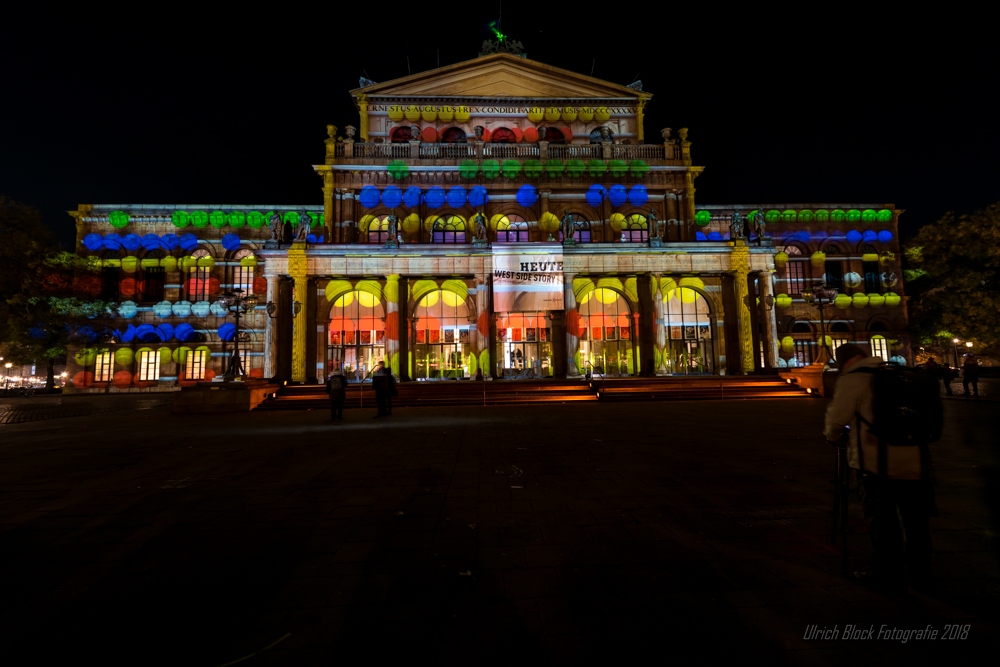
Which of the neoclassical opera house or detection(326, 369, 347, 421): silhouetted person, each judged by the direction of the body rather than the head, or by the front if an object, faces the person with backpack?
the neoclassical opera house

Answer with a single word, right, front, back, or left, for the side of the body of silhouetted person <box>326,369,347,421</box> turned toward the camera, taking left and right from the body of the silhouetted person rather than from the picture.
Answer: back

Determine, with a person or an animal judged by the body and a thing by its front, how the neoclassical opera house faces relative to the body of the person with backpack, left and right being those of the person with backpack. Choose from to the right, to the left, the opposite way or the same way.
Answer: the opposite way

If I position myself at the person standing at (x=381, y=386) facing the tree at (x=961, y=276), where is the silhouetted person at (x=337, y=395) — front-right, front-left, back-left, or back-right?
back-right

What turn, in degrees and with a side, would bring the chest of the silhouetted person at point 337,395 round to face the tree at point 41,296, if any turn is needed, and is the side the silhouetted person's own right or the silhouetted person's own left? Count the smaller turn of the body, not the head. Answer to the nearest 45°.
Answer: approximately 45° to the silhouetted person's own left

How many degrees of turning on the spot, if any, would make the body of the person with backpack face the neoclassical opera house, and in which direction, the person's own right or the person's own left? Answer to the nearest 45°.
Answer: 0° — they already face it

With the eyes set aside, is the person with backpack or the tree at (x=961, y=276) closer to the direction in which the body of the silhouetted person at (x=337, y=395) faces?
the tree

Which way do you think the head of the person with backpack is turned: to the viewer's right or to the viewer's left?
to the viewer's left

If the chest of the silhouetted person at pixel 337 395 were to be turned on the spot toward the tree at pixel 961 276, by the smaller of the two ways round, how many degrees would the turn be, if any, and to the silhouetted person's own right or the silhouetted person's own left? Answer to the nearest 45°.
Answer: approximately 90° to the silhouetted person's own right

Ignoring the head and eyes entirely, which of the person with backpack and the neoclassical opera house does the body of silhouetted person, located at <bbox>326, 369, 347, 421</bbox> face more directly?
the neoclassical opera house

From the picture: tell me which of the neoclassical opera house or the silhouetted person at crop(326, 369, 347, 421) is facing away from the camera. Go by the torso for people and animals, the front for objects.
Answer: the silhouetted person

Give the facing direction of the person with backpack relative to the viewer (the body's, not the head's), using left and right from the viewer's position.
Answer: facing away from the viewer and to the left of the viewer

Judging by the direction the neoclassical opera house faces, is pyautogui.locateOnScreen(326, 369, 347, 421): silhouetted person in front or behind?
in front

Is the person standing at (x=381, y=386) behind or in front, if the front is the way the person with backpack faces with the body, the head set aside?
in front

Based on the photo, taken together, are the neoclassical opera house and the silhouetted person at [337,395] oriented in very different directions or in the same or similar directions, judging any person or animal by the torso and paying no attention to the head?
very different directions
